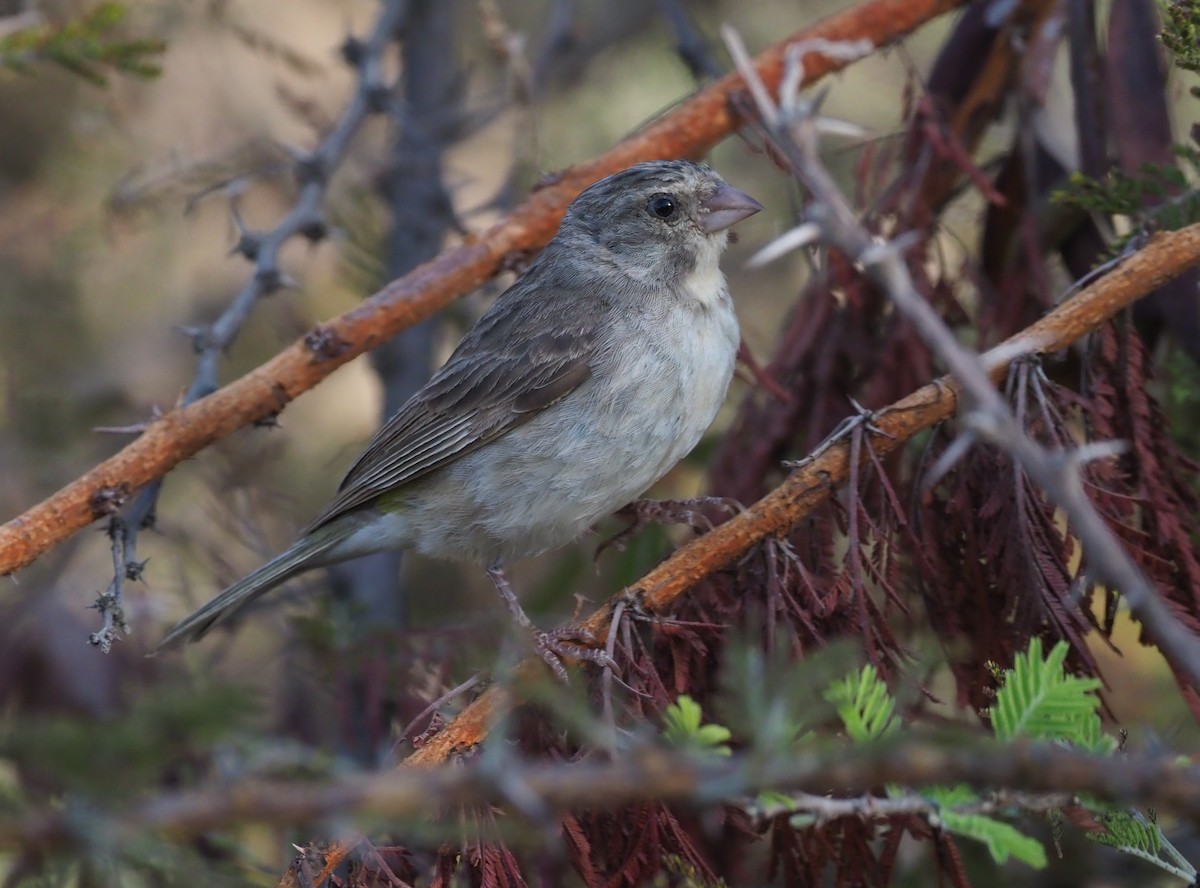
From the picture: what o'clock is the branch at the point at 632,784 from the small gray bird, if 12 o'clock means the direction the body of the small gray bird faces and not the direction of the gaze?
The branch is roughly at 3 o'clock from the small gray bird.

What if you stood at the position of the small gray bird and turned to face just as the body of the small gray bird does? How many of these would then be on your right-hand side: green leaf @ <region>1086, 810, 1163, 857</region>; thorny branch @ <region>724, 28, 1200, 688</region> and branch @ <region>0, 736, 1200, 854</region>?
3

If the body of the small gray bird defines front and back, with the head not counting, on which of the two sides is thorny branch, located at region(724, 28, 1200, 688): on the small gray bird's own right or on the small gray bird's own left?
on the small gray bird's own right

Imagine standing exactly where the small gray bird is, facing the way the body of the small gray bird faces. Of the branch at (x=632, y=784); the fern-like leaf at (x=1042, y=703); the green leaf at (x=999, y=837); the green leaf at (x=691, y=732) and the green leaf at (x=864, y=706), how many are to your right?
5

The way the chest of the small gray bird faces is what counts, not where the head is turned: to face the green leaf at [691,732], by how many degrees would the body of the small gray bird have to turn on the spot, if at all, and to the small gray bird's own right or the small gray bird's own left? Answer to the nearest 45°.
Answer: approximately 90° to the small gray bird's own right

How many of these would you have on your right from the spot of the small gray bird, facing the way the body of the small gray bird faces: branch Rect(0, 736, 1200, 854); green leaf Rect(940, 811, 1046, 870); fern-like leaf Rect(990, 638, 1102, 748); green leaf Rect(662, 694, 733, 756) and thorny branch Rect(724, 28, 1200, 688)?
5

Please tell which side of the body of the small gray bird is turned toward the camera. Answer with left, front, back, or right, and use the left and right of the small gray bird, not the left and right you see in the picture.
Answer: right
